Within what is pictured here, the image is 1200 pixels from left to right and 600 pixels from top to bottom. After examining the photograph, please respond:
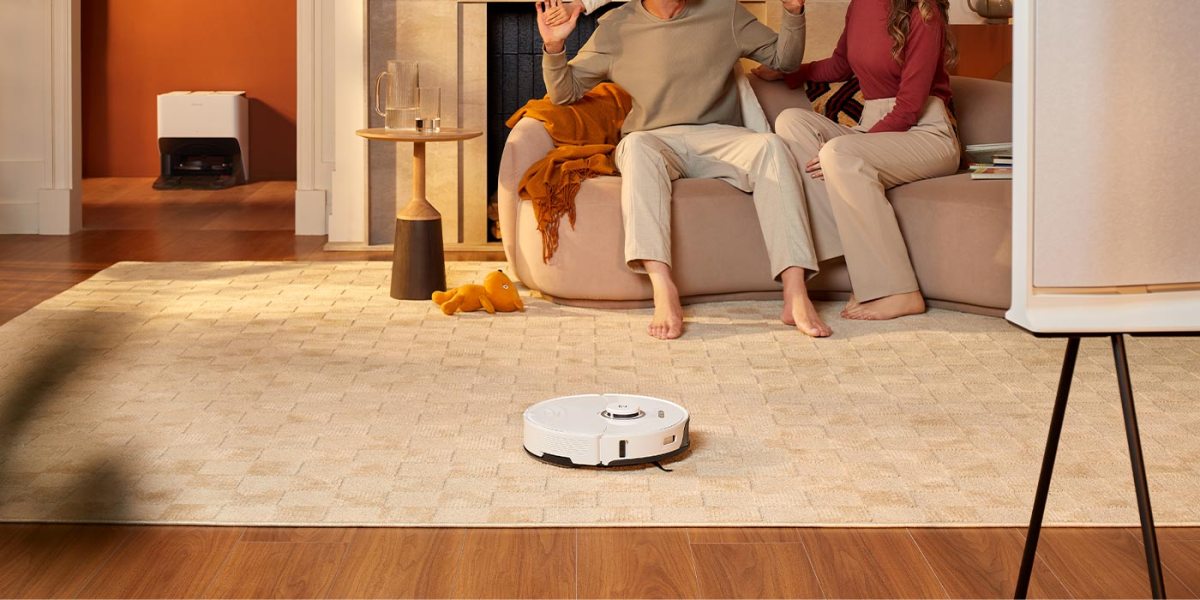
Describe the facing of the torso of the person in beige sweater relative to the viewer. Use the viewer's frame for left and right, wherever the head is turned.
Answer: facing the viewer

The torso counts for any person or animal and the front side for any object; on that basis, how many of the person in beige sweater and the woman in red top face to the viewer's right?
0

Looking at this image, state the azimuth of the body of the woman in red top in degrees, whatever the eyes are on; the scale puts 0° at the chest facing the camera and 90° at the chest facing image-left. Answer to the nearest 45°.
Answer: approximately 45°

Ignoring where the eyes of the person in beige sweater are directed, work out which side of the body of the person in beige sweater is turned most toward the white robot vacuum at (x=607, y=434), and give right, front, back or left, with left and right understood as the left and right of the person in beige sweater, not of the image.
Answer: front

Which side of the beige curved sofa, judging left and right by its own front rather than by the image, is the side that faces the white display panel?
front

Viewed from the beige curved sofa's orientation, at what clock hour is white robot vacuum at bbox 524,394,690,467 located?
The white robot vacuum is roughly at 12 o'clock from the beige curved sofa.
